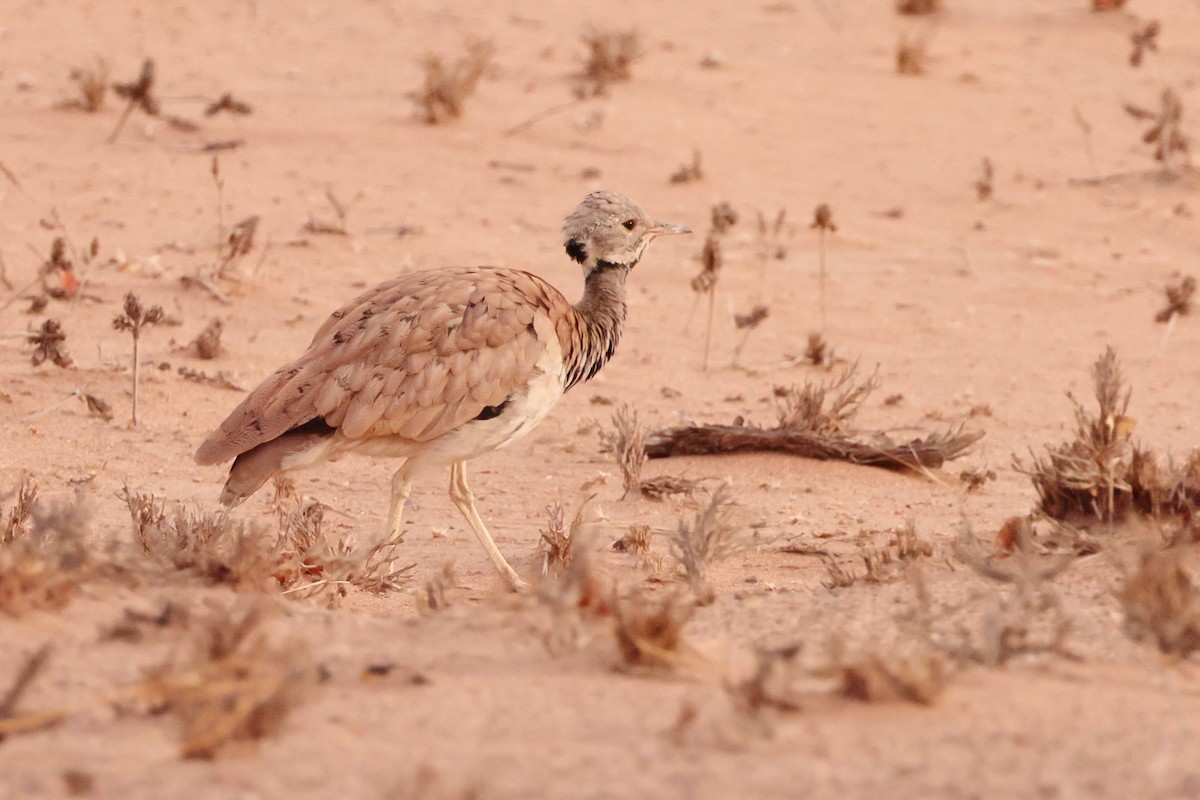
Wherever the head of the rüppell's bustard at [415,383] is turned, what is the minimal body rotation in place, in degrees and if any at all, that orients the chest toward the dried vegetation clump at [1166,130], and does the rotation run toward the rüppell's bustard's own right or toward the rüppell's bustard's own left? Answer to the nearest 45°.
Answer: approximately 45° to the rüppell's bustard's own left

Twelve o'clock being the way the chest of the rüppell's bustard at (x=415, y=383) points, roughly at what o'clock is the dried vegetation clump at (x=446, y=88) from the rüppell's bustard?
The dried vegetation clump is roughly at 9 o'clock from the rüppell's bustard.

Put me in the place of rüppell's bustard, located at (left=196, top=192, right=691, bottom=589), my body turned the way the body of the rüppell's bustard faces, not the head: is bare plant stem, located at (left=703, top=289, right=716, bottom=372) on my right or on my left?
on my left

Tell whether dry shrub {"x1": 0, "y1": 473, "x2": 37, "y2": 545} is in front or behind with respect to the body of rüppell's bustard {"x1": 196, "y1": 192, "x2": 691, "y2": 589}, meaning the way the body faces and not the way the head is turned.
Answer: behind

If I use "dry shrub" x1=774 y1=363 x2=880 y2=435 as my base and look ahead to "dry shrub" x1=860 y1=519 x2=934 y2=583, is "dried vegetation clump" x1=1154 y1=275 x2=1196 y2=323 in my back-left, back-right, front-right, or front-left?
back-left

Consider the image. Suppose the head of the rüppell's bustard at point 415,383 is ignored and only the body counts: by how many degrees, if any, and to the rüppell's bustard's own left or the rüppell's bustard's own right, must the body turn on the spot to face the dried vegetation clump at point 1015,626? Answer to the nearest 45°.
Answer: approximately 45° to the rüppell's bustard's own right

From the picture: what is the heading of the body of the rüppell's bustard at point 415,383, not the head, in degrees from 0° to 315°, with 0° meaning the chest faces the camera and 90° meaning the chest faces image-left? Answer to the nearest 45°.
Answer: approximately 270°

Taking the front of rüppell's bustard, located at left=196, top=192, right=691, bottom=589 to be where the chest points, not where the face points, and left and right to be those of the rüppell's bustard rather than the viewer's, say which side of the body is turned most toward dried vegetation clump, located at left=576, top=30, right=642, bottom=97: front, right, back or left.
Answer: left

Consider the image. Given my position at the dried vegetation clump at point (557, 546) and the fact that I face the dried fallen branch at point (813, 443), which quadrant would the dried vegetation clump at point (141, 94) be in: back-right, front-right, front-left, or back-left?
front-left

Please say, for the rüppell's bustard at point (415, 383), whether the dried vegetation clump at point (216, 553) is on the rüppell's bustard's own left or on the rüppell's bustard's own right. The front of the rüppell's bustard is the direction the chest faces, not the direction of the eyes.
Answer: on the rüppell's bustard's own right

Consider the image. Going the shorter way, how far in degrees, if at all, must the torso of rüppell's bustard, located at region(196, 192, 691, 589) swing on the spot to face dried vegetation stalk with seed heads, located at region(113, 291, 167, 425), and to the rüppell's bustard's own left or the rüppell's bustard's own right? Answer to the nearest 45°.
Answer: approximately 135° to the rüppell's bustard's own left

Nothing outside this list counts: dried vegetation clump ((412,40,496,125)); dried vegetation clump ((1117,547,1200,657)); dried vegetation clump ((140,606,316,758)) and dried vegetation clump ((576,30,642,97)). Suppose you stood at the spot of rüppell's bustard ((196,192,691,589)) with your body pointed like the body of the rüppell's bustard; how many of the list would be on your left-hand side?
2

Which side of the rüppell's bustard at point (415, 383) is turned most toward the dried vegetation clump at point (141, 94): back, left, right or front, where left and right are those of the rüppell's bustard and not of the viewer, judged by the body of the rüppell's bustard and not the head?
left

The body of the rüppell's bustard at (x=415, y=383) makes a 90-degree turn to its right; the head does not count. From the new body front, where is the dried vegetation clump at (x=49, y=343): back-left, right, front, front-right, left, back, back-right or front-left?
back-right

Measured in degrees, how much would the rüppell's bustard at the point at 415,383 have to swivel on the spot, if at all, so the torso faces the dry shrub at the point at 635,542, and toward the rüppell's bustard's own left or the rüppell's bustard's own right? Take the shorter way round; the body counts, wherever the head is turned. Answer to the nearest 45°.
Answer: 0° — it already faces it

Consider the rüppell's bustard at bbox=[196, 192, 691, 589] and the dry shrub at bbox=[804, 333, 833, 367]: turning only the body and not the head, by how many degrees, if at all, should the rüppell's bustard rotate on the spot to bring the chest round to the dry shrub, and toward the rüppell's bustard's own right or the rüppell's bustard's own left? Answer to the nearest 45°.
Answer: approximately 45° to the rüppell's bustard's own left
